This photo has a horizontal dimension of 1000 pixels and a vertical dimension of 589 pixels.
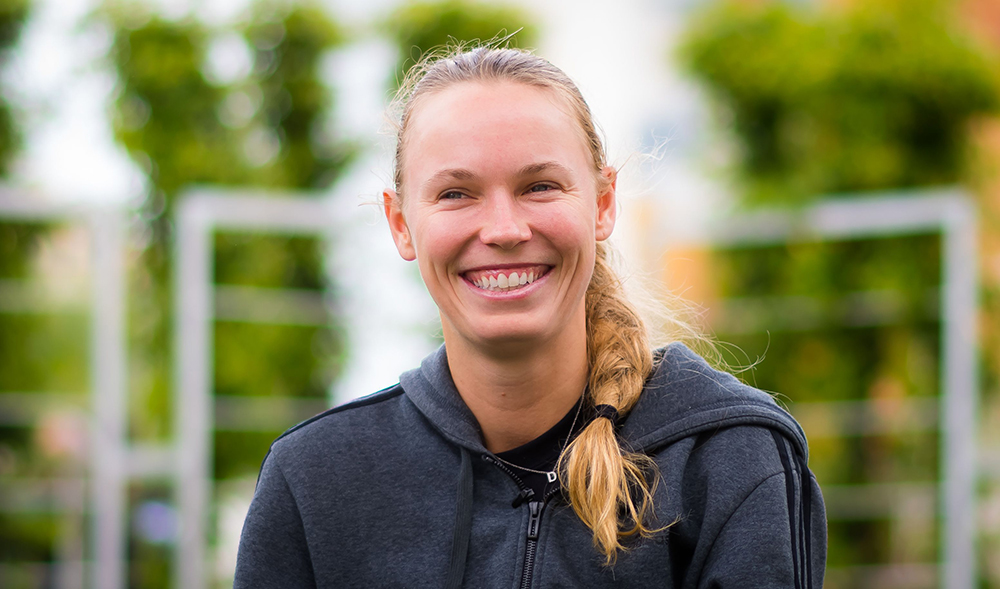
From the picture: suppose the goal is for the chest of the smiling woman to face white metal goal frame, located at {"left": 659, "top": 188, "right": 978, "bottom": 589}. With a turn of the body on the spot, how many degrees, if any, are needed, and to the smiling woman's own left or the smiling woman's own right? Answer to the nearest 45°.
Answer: approximately 135° to the smiling woman's own left

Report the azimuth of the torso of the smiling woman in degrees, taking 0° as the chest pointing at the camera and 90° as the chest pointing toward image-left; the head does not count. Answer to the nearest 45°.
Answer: approximately 0°

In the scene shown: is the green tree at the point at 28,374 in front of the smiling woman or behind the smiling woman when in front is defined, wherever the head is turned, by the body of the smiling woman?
behind

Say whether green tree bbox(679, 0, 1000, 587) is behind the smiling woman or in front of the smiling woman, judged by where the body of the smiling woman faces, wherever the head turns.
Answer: behind

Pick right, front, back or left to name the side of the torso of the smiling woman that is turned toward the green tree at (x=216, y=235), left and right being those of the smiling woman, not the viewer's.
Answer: back

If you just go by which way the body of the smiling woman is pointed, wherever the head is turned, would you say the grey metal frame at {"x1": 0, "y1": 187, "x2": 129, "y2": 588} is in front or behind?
behind
